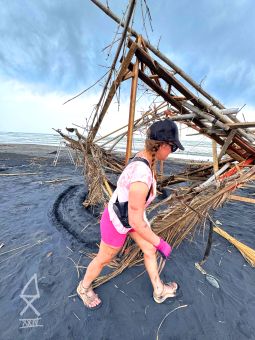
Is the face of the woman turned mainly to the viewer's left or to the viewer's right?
to the viewer's right

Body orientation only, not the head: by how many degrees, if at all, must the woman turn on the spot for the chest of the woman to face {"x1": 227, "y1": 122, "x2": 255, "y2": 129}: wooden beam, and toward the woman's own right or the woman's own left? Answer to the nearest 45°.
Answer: approximately 45° to the woman's own left

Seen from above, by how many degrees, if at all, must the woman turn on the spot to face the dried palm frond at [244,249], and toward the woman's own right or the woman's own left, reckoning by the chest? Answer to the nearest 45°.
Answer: approximately 45° to the woman's own left

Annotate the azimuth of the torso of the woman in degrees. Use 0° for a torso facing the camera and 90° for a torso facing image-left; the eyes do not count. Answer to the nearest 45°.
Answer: approximately 270°
